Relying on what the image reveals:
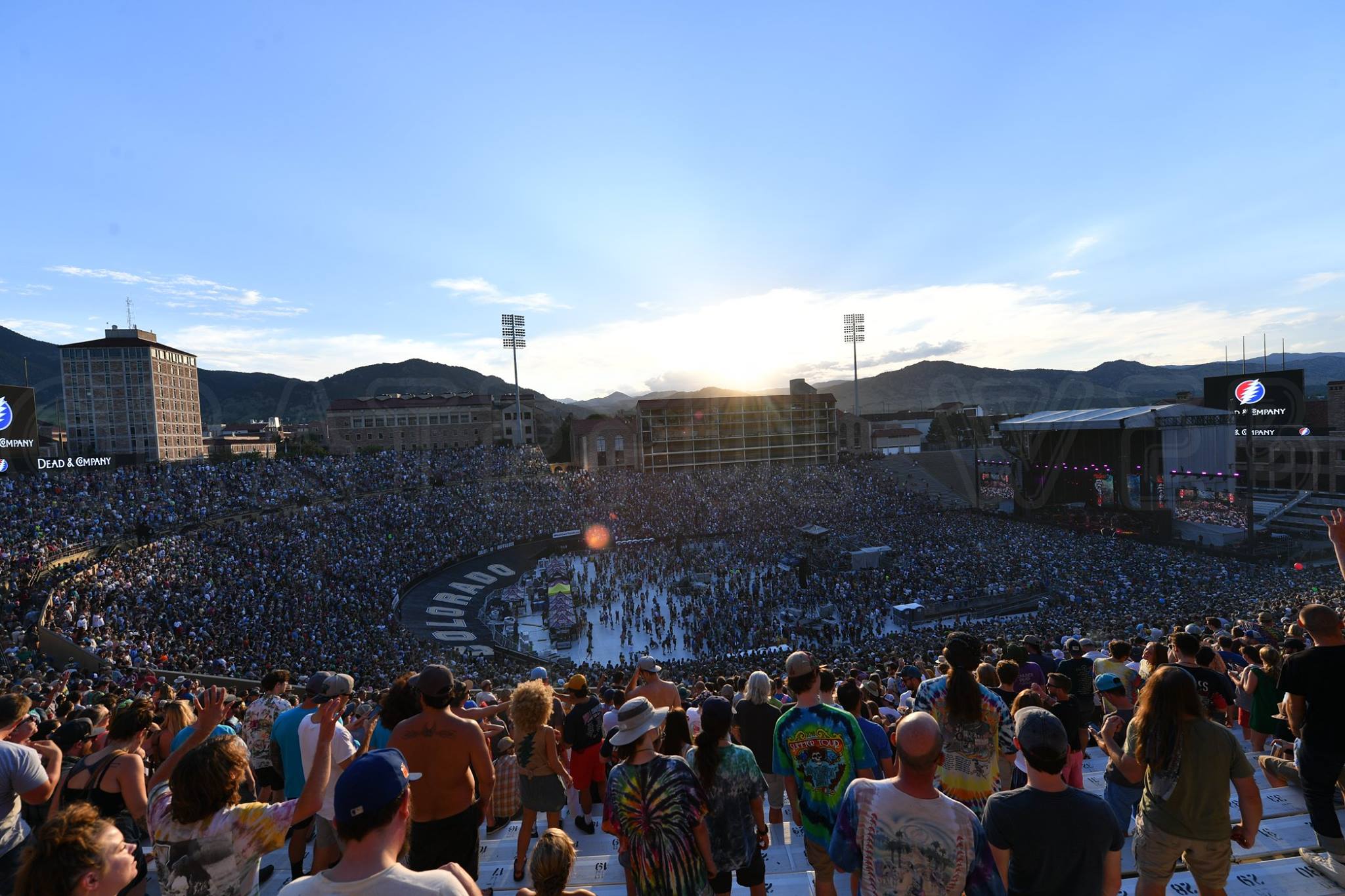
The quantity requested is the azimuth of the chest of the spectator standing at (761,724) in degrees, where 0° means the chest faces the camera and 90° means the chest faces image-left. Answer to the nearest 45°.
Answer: approximately 180°

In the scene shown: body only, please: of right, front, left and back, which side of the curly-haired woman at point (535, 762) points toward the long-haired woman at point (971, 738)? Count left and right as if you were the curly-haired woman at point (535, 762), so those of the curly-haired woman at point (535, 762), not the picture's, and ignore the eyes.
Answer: right

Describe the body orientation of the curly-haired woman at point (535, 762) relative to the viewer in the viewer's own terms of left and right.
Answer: facing away from the viewer and to the right of the viewer

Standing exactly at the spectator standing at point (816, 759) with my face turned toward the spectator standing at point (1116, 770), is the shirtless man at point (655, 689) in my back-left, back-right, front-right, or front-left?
back-left

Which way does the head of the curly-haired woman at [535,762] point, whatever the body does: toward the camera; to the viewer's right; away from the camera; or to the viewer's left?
away from the camera

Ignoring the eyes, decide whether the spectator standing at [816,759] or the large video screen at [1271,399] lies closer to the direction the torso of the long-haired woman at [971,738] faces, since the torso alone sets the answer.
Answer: the large video screen

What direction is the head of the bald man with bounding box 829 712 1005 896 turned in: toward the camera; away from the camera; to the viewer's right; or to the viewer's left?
away from the camera

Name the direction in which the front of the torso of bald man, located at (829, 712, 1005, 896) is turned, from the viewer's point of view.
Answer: away from the camera

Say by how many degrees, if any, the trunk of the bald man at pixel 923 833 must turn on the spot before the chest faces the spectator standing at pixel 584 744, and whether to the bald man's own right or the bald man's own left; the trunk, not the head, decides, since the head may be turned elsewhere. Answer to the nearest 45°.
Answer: approximately 45° to the bald man's own left

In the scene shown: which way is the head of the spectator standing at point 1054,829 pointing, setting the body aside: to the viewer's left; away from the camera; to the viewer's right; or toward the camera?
away from the camera
